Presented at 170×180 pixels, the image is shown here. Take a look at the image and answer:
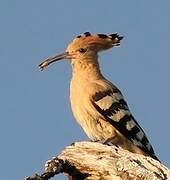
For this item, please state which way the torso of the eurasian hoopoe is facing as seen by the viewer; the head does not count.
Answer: to the viewer's left
